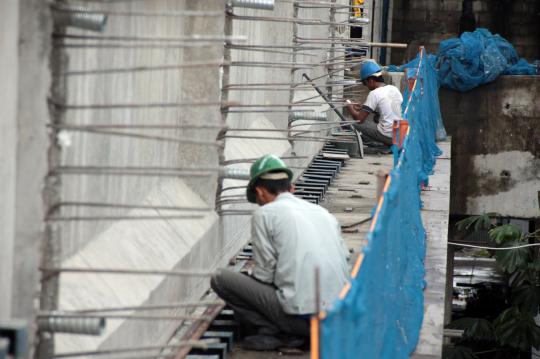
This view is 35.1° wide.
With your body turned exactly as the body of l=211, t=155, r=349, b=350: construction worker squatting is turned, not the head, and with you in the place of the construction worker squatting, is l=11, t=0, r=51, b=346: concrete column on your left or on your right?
on your left

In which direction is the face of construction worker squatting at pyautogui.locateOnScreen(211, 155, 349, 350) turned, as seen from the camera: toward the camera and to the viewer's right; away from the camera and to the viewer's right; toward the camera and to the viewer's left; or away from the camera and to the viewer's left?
away from the camera and to the viewer's left

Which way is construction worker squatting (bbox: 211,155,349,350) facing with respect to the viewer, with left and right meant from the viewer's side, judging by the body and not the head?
facing away from the viewer and to the left of the viewer

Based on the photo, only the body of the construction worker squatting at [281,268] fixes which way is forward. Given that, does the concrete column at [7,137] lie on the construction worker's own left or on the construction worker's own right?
on the construction worker's own left

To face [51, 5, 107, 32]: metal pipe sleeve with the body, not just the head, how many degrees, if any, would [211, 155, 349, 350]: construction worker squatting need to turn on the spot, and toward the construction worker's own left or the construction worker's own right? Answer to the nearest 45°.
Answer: approximately 90° to the construction worker's own left

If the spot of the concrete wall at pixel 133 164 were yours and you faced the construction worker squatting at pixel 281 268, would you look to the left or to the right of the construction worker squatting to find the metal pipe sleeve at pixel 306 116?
left

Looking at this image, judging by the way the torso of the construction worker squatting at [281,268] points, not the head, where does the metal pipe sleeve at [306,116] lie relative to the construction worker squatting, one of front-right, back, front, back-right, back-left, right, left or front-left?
front-right

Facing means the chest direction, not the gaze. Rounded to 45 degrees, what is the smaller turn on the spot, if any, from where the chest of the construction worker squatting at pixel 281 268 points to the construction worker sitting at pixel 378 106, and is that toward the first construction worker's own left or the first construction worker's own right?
approximately 45° to the first construction worker's own right
